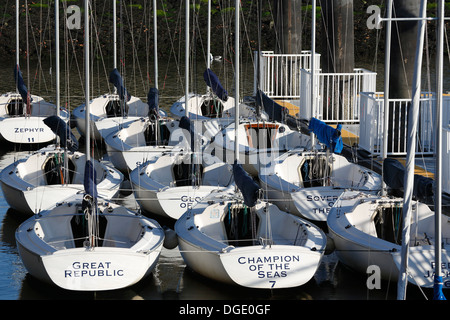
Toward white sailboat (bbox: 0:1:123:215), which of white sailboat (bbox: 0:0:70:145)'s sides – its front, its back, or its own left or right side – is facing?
back

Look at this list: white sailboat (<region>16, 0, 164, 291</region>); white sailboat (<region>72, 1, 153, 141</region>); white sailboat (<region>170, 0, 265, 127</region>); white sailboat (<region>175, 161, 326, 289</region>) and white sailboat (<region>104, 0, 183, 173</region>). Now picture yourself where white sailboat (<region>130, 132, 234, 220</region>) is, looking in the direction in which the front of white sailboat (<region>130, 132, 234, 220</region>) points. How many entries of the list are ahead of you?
3

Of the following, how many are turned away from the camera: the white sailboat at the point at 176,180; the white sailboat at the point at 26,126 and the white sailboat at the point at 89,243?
3

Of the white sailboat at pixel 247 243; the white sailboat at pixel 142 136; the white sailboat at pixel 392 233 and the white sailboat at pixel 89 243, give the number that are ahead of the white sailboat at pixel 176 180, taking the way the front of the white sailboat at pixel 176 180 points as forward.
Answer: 1

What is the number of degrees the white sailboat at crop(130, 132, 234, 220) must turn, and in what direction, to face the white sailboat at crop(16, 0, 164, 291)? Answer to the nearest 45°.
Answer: approximately 180°

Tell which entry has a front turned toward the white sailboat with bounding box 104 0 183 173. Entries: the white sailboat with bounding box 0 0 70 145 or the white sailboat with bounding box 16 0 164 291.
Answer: the white sailboat with bounding box 16 0 164 291

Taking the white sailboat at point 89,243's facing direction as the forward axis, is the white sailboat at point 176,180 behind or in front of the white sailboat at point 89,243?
in front

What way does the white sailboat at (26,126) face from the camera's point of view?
away from the camera

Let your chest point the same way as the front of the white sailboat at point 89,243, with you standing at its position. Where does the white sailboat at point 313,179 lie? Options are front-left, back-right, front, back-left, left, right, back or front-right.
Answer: front-right

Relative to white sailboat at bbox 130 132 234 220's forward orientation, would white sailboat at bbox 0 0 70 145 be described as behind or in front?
in front

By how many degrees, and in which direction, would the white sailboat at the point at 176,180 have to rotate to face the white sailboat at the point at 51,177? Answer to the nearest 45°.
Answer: approximately 90° to its left

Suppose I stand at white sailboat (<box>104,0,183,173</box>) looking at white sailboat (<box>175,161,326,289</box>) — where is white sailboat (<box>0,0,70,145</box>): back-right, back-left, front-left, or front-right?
back-right

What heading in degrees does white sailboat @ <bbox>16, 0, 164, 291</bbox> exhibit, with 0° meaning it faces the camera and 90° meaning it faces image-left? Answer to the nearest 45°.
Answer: approximately 180°

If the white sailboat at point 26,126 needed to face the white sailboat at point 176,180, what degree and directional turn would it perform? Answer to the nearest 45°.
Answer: approximately 135° to its right

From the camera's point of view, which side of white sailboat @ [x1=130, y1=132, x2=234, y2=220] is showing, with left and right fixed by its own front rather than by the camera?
back

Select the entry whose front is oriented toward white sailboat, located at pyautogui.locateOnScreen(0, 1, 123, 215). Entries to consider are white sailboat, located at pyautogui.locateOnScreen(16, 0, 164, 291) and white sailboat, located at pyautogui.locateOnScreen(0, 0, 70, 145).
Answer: white sailboat, located at pyautogui.locateOnScreen(16, 0, 164, 291)
